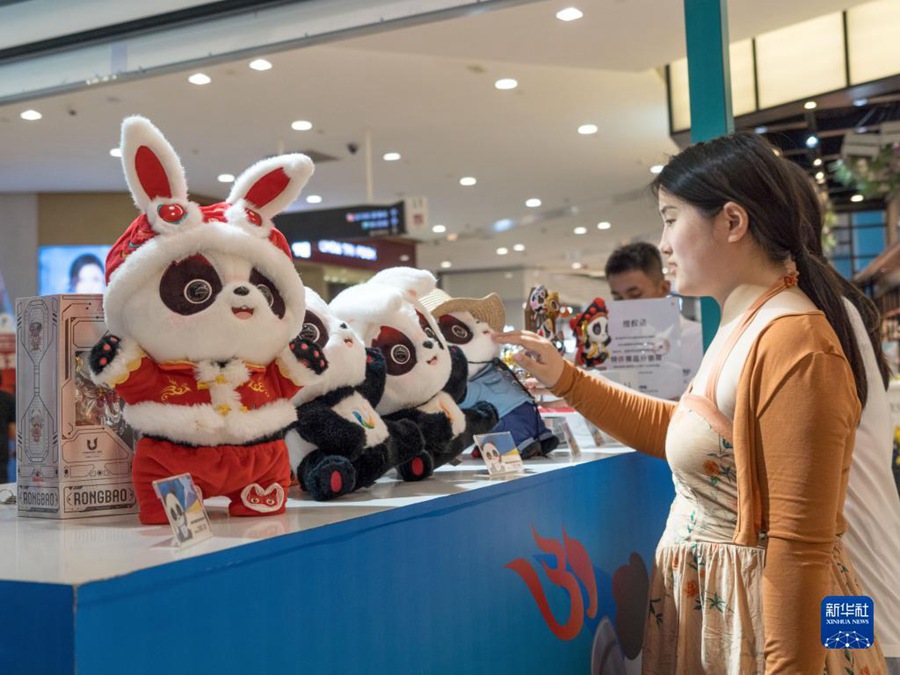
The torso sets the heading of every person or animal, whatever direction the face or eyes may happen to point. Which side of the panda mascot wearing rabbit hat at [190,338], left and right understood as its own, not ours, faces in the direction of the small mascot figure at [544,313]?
left

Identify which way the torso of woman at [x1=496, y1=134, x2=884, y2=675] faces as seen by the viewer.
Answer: to the viewer's left

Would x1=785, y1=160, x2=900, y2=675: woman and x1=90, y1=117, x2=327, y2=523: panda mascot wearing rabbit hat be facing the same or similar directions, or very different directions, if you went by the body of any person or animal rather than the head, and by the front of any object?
very different directions

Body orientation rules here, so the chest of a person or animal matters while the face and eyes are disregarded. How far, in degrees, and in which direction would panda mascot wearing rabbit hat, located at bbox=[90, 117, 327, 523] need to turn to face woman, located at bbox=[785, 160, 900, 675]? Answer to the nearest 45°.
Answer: approximately 45° to its left

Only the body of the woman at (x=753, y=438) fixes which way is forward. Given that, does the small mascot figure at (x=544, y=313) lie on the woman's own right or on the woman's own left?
on the woman's own right

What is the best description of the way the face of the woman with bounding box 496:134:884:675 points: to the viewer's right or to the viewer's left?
to the viewer's left

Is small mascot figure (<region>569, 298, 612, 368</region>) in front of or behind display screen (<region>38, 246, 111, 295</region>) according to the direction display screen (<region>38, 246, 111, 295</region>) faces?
in front

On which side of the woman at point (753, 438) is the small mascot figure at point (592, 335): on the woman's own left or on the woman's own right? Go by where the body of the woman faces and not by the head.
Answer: on the woman's own right

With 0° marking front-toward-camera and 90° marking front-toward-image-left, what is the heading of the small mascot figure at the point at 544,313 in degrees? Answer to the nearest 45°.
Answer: approximately 315°

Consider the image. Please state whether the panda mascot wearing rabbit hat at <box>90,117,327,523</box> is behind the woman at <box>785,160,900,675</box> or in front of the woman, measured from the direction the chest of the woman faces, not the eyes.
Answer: in front

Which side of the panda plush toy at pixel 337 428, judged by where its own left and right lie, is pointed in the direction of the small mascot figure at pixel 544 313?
left

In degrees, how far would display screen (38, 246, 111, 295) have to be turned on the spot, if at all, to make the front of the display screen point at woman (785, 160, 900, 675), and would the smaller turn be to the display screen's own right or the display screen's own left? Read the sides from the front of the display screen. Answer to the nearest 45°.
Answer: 0° — it already faces them
